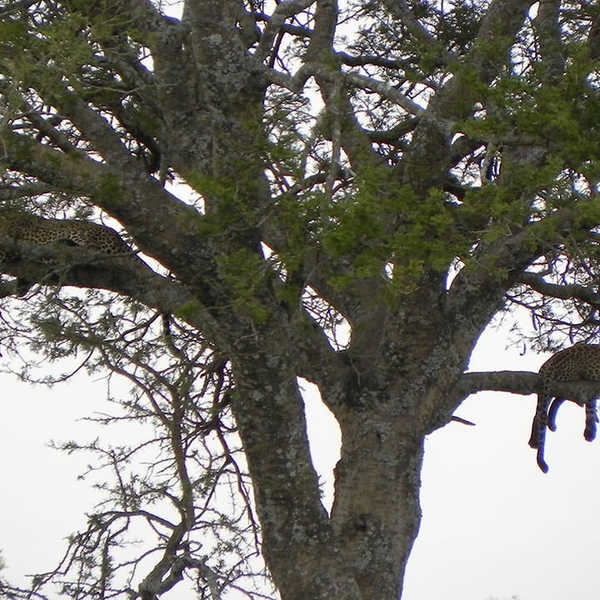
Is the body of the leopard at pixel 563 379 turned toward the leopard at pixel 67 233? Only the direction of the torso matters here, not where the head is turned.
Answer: no

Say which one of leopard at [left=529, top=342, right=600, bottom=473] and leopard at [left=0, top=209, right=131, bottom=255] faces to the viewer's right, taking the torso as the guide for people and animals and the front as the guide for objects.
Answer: leopard at [left=529, top=342, right=600, bottom=473]

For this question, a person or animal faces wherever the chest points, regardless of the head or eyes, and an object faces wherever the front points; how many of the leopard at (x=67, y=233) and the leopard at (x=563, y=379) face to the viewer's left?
1

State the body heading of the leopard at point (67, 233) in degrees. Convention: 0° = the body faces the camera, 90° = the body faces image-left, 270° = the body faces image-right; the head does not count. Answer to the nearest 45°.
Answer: approximately 90°

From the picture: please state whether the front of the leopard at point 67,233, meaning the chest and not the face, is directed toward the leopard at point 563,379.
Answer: no

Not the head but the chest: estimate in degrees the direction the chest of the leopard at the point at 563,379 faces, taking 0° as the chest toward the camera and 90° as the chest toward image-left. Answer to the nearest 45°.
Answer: approximately 270°
